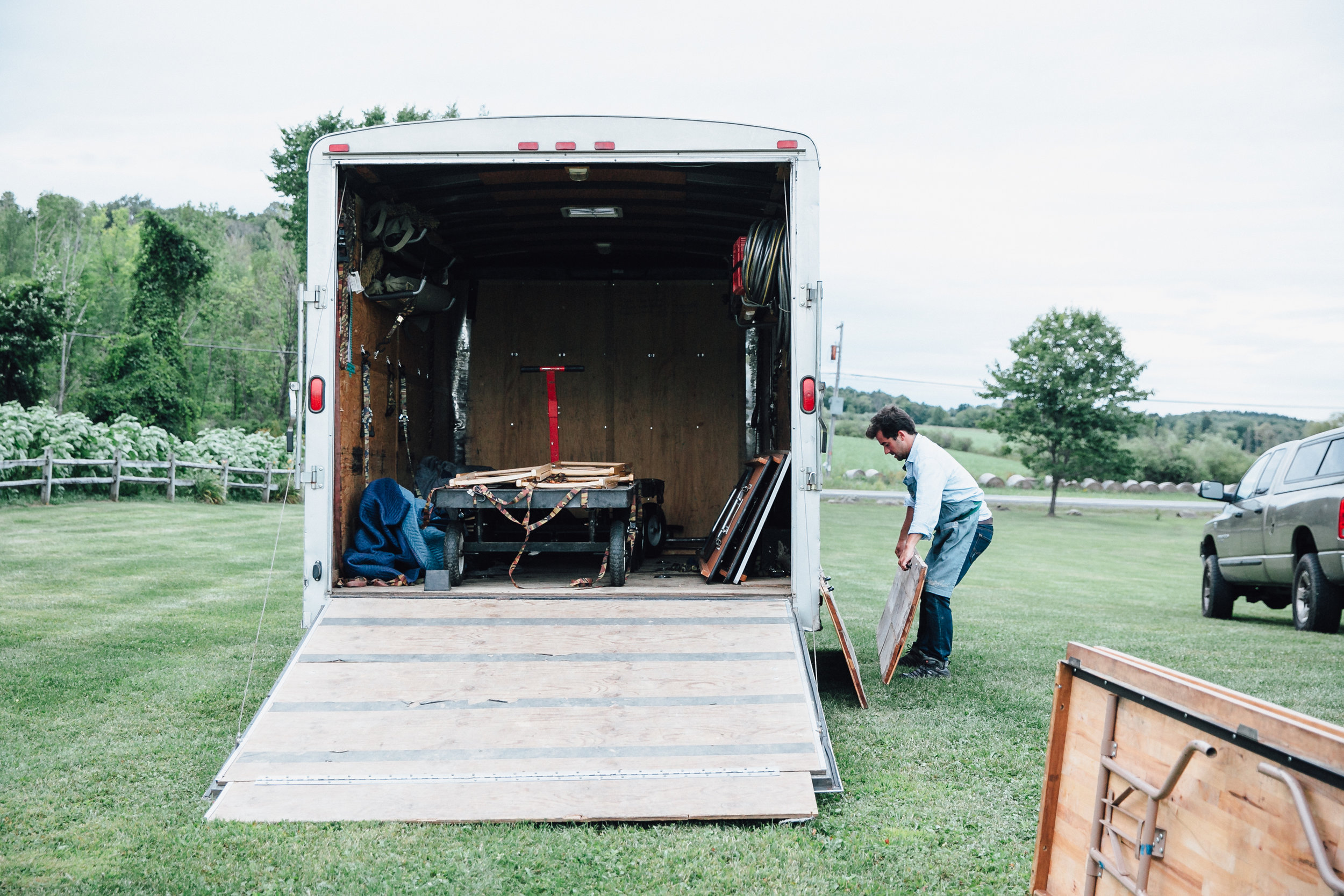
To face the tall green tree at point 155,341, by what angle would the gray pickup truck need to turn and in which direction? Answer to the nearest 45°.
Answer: approximately 45° to its left

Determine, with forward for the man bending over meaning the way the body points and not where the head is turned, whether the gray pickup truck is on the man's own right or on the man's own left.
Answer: on the man's own right

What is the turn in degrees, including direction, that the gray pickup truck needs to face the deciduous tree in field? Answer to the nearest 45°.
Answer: approximately 45° to its right

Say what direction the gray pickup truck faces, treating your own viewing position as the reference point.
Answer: facing away from the viewer and to the left of the viewer

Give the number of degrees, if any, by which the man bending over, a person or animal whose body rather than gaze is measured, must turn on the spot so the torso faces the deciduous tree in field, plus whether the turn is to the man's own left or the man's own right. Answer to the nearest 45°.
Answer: approximately 90° to the man's own right

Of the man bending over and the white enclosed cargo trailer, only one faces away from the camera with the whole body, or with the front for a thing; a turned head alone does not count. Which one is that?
the white enclosed cargo trailer

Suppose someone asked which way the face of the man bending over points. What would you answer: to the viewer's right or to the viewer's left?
to the viewer's left

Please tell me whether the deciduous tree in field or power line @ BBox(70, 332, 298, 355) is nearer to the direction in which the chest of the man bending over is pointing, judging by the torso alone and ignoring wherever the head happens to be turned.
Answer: the power line

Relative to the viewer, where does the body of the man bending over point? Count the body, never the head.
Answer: to the viewer's left

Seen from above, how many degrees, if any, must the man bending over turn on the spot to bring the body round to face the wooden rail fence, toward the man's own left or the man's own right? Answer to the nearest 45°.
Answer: approximately 45° to the man's own right

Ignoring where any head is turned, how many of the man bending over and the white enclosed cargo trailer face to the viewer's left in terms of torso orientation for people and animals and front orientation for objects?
1

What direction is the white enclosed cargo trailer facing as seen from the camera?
away from the camera

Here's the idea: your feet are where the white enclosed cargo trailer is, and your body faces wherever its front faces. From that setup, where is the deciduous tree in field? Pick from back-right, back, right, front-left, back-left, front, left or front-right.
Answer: front-right
